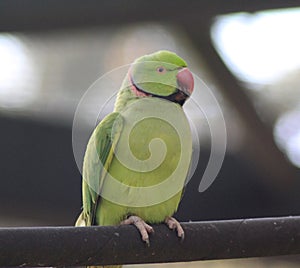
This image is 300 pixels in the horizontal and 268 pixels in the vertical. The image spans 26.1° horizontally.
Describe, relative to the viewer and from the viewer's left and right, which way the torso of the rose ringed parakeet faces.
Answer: facing the viewer and to the right of the viewer

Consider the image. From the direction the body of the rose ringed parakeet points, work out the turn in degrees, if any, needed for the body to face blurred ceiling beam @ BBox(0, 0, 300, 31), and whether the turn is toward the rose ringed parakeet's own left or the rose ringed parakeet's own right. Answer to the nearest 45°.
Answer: approximately 135° to the rose ringed parakeet's own left
